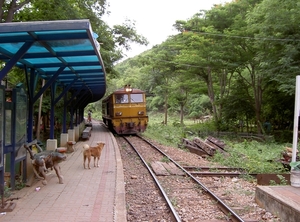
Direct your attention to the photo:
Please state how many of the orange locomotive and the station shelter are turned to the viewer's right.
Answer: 1

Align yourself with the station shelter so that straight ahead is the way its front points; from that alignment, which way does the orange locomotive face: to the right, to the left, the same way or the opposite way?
to the right

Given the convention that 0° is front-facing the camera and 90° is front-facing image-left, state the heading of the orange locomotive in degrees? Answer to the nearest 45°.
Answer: approximately 0°

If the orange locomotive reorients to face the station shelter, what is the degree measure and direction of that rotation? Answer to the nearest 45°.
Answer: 0° — it already faces it

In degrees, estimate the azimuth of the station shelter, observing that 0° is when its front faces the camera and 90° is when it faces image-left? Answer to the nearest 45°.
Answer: approximately 270°
